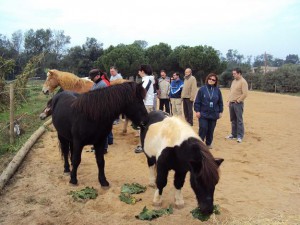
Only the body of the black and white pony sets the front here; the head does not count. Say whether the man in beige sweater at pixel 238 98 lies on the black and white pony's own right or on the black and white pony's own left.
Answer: on the black and white pony's own left

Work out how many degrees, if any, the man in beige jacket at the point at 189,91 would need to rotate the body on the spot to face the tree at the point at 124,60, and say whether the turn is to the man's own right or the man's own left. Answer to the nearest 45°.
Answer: approximately 135° to the man's own right

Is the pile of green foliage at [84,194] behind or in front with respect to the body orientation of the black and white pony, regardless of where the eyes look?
behind

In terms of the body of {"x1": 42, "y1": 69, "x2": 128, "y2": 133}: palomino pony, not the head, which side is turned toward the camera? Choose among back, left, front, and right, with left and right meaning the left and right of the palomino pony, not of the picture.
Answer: left

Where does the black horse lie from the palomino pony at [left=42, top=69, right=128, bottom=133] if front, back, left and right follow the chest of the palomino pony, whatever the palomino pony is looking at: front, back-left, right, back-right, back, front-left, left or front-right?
left

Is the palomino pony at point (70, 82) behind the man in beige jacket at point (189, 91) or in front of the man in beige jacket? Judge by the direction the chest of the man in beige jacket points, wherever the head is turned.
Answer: in front

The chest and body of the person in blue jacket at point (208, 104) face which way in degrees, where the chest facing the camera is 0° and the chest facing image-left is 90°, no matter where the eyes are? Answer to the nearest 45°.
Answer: approximately 0°

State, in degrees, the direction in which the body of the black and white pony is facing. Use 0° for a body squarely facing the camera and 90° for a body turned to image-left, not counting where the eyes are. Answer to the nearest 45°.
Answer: approximately 315°
